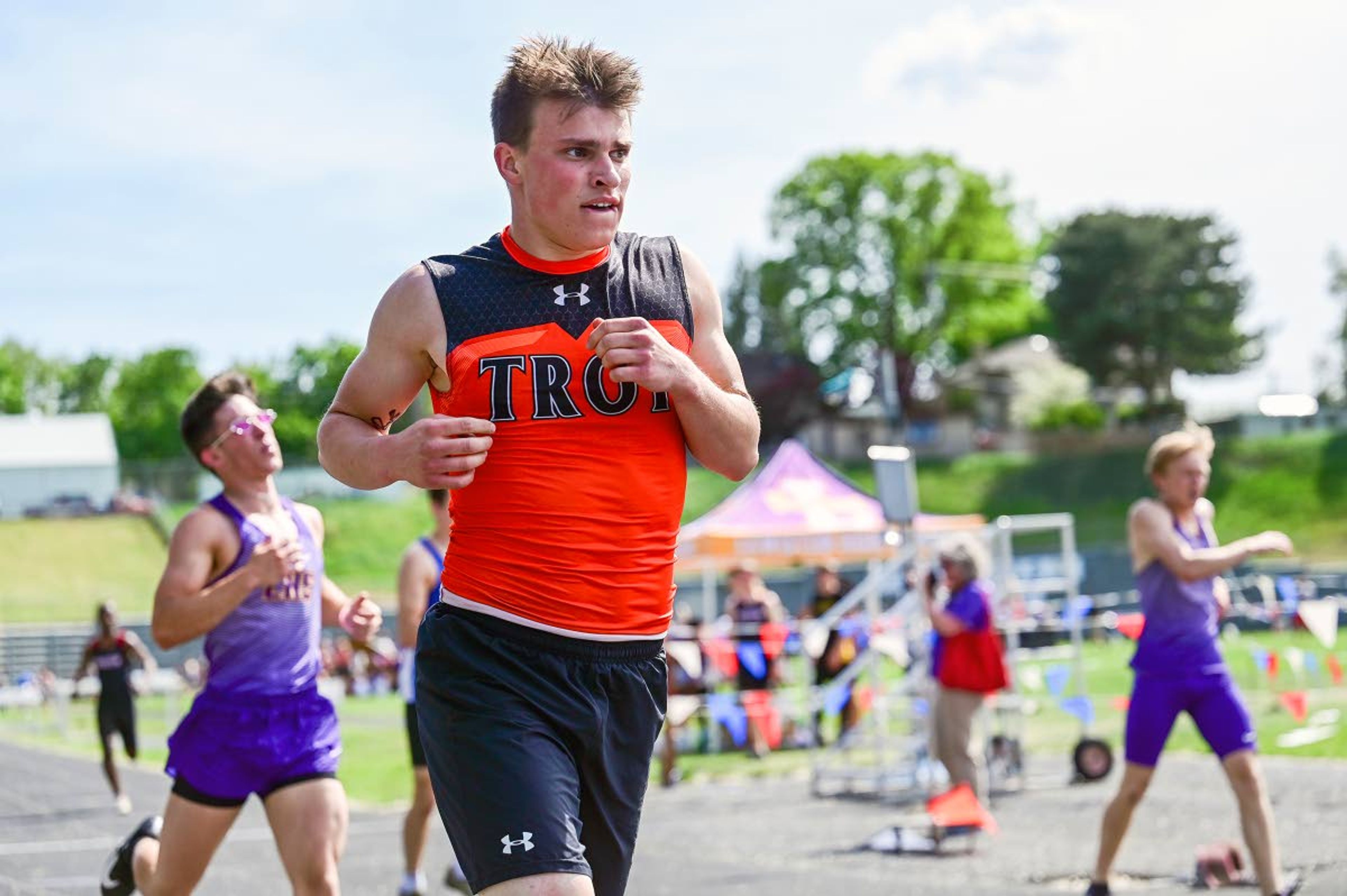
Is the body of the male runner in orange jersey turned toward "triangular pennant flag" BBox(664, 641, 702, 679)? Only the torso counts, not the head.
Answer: no

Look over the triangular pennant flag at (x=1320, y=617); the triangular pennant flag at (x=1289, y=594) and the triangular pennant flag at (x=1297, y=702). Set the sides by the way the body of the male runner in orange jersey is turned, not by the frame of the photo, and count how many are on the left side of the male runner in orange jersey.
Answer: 3

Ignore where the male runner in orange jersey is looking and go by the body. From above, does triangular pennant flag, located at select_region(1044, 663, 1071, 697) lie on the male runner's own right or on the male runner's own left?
on the male runner's own left

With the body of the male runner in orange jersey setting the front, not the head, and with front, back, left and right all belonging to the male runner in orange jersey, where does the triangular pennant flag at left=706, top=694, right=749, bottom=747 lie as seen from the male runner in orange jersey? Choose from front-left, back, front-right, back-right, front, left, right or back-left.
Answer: back-left

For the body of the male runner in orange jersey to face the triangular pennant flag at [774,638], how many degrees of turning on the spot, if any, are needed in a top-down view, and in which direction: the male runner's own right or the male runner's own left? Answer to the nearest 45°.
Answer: approximately 135° to the male runner's own left

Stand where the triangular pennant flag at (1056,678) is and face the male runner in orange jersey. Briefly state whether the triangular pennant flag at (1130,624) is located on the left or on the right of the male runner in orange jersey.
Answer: left

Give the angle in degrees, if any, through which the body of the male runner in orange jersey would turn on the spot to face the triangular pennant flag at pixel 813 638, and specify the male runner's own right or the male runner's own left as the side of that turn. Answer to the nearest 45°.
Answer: approximately 135° to the male runner's own left

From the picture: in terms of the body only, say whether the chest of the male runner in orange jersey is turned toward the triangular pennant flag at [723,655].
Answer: no

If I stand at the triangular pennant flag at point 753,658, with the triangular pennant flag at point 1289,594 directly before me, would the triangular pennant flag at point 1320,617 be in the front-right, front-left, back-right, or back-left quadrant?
front-right

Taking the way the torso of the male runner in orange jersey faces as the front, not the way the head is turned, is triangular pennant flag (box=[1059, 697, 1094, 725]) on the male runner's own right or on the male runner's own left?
on the male runner's own left

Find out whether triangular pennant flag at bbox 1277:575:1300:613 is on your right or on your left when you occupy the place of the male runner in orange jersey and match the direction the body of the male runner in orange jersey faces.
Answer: on your left

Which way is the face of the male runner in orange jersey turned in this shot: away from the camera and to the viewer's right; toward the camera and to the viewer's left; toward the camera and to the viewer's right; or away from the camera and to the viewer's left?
toward the camera and to the viewer's right

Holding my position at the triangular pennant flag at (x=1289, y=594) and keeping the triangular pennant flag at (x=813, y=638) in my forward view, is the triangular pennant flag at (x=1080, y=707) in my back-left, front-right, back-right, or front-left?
front-left
